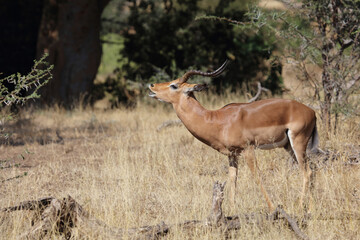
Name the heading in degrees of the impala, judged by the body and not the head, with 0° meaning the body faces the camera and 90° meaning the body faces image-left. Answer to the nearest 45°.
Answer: approximately 90°

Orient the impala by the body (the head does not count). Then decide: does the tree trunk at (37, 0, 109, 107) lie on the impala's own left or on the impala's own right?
on the impala's own right

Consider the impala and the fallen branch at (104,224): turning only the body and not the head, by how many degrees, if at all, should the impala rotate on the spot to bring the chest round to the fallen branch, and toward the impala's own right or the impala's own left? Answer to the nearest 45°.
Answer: approximately 45° to the impala's own left
